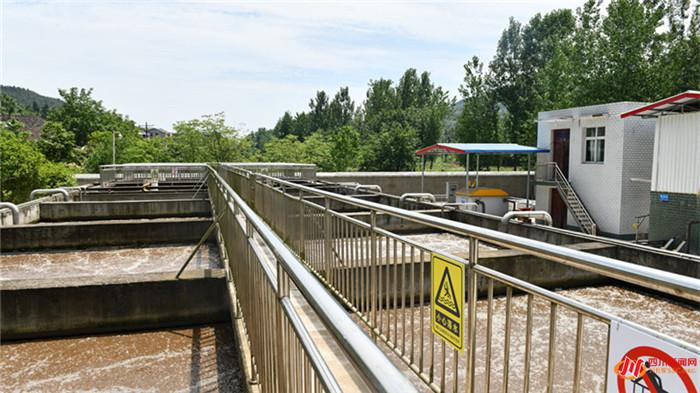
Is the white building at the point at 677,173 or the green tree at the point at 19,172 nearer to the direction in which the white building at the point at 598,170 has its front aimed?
the green tree

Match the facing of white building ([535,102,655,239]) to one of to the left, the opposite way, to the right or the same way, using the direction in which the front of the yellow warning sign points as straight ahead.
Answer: the same way

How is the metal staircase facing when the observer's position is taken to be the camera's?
facing the viewer and to the right of the viewer

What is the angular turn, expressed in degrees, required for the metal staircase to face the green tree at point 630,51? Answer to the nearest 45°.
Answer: approximately 135° to its left

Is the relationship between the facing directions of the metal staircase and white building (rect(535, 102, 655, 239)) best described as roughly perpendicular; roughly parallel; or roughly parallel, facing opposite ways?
roughly perpendicular

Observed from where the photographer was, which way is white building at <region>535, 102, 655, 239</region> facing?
facing the viewer and to the left of the viewer

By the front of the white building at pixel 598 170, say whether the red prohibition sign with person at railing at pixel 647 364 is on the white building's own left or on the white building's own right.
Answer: on the white building's own left

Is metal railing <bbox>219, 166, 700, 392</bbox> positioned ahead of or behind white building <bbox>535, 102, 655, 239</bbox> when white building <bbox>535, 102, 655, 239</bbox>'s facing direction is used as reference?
ahead

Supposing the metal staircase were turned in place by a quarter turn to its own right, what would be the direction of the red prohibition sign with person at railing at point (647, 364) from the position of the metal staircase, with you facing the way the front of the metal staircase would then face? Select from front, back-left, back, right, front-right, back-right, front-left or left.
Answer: front-left

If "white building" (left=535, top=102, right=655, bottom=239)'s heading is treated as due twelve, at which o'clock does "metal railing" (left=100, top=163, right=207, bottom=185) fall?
The metal railing is roughly at 1 o'clock from the white building.

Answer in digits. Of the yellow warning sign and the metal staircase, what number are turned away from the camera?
0

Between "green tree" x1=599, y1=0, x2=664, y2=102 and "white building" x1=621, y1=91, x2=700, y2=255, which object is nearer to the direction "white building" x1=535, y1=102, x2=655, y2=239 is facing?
the white building

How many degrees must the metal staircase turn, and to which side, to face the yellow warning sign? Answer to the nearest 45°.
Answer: approximately 45° to its right

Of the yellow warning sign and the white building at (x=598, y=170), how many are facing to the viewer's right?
0

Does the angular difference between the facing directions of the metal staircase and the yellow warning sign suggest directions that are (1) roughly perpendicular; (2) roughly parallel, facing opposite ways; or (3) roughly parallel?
roughly perpendicular
